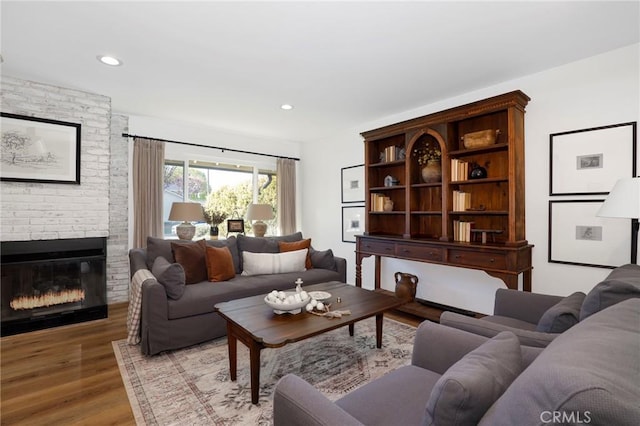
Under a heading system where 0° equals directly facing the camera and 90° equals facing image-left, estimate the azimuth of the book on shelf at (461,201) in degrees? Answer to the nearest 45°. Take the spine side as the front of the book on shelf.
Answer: approximately 45°

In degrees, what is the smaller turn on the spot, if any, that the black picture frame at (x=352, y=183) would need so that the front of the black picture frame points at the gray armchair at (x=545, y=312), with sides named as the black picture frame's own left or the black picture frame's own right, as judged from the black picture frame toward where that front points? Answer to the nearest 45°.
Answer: approximately 45° to the black picture frame's own left

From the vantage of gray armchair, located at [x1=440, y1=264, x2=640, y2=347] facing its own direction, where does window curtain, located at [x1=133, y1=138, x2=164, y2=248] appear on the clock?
The window curtain is roughly at 12 o'clock from the gray armchair.

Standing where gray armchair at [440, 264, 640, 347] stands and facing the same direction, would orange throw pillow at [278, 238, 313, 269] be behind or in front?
in front

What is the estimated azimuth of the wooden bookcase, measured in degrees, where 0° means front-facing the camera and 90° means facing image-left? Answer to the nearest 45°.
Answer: approximately 45°

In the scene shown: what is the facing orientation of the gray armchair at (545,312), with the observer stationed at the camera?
facing to the left of the viewer

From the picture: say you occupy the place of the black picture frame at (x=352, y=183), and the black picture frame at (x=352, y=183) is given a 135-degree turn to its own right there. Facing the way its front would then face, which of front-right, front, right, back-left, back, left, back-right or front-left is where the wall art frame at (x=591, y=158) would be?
back-right

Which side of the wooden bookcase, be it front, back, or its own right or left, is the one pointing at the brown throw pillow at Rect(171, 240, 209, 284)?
front

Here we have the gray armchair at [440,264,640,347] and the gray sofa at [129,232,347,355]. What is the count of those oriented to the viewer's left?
1

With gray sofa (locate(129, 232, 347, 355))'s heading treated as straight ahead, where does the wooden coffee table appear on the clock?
The wooden coffee table is roughly at 12 o'clock from the gray sofa.

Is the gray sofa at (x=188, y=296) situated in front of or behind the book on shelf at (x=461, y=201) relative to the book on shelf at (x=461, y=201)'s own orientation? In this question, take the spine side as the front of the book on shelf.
in front
